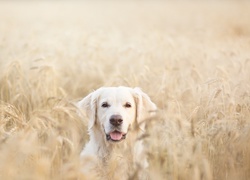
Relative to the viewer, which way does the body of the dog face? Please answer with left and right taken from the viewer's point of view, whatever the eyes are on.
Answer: facing the viewer
